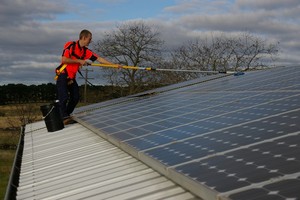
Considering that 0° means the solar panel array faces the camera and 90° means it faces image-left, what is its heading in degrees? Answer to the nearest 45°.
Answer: approximately 45°

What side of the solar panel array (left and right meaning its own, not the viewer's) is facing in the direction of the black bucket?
right

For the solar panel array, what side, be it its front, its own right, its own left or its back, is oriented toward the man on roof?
right
